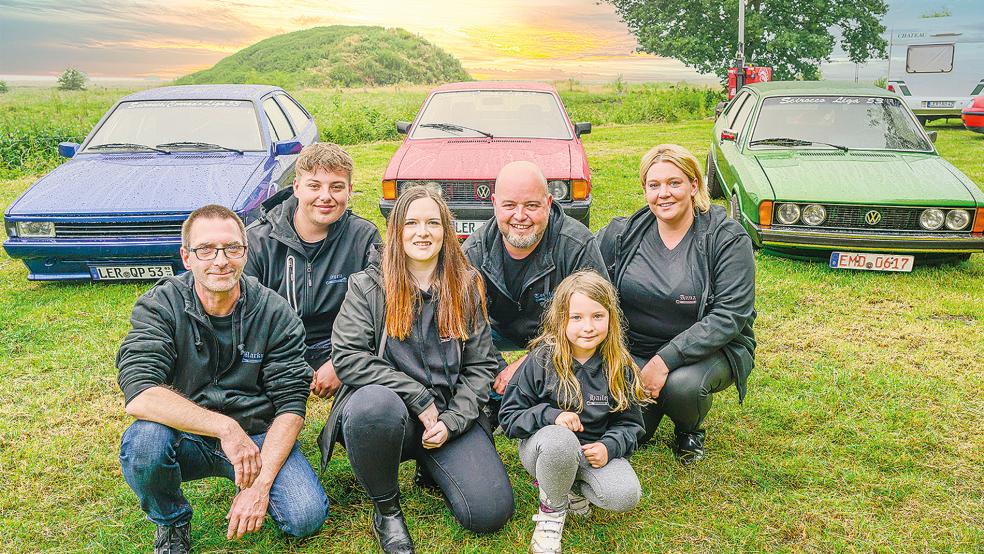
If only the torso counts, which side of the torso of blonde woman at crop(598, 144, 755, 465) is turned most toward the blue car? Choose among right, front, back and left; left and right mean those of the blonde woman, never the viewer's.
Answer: right

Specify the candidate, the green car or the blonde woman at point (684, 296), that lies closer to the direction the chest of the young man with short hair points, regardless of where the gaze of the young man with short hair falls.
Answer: the blonde woman

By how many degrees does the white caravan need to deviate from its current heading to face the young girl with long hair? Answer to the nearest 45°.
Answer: approximately 180°

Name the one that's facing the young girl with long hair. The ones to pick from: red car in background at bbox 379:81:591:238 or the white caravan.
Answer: the red car in background

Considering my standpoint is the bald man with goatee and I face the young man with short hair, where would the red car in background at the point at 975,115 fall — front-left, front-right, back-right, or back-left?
back-right

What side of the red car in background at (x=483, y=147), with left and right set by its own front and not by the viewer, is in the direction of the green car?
left
